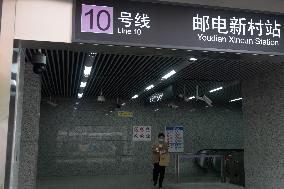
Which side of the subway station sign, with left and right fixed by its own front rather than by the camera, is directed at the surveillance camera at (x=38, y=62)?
right

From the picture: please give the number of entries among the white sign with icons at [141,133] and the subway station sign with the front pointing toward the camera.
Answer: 2

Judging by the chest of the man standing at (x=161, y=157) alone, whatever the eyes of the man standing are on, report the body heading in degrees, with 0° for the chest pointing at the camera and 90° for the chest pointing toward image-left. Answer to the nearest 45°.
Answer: approximately 0°

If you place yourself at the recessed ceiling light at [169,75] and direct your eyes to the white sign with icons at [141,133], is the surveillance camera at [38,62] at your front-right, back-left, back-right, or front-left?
back-left
